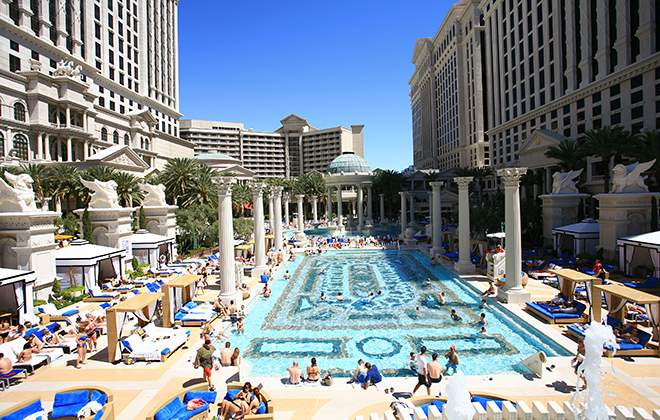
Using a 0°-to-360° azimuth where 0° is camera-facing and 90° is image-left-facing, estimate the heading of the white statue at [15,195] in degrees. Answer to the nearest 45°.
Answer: approximately 270°

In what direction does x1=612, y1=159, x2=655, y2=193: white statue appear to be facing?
to the viewer's left

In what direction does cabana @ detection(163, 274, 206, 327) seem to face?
to the viewer's right

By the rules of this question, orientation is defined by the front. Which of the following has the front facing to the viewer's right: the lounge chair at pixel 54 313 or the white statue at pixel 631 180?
the lounge chair

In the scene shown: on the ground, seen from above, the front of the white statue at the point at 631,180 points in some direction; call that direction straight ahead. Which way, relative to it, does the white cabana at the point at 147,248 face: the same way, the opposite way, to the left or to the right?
the opposite way

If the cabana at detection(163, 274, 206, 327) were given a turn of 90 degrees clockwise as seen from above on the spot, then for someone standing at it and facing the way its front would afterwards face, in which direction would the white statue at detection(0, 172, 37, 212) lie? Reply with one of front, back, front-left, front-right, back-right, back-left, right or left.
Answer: back-right

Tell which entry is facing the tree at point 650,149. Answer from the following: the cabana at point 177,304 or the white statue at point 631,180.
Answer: the cabana

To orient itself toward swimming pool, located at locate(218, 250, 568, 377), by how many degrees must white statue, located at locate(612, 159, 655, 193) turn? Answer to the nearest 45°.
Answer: approximately 45° to its left

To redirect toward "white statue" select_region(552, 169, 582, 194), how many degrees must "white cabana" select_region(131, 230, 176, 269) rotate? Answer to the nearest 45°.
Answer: approximately 45° to its left

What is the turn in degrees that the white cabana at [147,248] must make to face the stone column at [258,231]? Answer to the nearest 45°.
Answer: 0° — it already faces it

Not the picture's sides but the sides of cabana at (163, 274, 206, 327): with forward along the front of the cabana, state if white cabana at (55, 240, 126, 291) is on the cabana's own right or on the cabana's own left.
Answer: on the cabana's own left

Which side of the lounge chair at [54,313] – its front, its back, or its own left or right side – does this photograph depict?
right

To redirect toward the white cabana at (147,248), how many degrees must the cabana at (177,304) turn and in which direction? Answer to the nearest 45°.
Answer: approximately 90° to its left

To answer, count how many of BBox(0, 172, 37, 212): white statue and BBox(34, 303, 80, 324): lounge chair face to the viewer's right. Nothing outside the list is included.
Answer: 2

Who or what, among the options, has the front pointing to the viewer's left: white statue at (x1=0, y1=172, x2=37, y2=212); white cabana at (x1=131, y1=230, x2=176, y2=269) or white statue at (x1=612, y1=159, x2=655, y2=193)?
white statue at (x1=612, y1=159, x2=655, y2=193)
